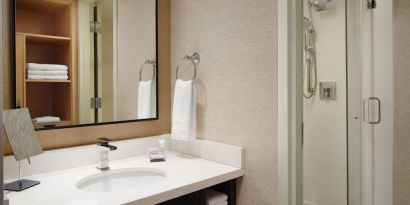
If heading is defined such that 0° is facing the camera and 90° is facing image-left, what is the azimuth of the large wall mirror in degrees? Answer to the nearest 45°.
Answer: approximately 315°

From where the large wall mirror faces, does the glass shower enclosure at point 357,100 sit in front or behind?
in front

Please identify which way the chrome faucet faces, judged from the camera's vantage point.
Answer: facing the viewer and to the right of the viewer

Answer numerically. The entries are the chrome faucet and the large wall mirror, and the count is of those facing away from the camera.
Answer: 0

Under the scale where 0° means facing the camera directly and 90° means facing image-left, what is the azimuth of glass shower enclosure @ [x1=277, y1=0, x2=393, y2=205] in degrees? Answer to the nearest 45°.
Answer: approximately 0°

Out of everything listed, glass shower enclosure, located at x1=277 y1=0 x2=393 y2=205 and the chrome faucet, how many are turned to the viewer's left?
0

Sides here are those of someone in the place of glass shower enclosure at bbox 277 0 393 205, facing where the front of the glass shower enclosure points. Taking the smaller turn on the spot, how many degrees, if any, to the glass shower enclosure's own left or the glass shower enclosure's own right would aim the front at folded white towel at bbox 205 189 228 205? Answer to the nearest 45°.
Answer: approximately 45° to the glass shower enclosure's own right

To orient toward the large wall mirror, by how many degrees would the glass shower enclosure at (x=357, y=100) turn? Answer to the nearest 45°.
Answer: approximately 45° to its right

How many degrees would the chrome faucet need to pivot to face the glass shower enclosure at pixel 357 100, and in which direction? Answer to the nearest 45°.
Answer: approximately 45° to its left
